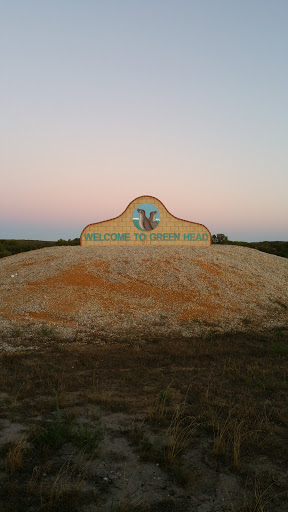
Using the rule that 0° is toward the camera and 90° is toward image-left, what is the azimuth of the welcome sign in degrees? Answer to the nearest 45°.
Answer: approximately 0°
